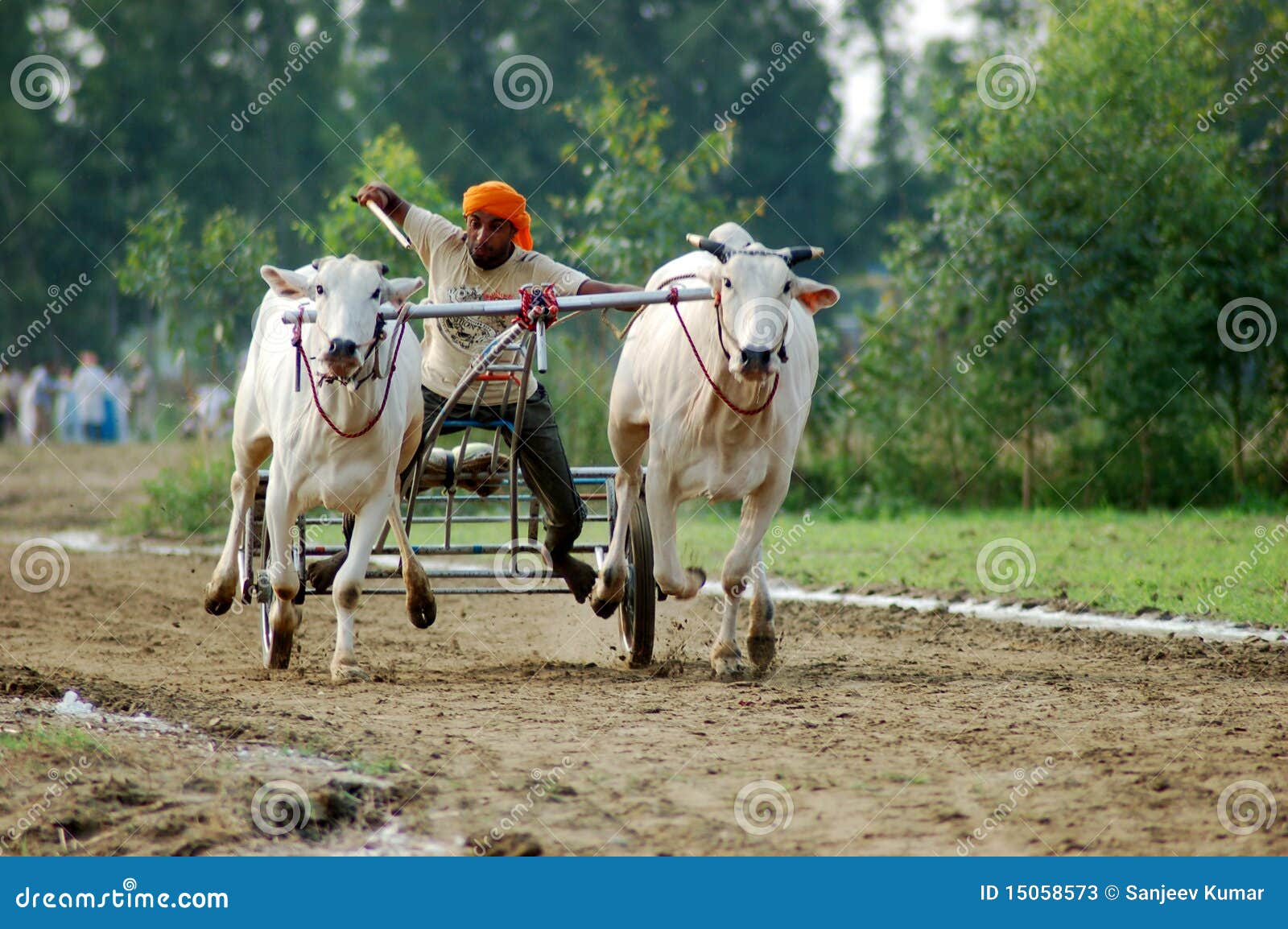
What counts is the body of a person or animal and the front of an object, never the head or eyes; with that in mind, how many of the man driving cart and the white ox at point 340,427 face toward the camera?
2

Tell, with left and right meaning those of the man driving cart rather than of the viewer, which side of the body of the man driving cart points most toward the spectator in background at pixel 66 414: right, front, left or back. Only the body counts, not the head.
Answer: back

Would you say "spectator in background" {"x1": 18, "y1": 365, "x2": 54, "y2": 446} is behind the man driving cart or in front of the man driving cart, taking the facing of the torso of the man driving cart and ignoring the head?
behind

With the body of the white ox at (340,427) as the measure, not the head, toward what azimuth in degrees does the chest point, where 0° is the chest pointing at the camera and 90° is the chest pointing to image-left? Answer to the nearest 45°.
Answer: approximately 0°

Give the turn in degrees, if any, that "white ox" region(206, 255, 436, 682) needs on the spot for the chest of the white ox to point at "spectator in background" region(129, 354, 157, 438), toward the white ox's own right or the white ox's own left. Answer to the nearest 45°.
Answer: approximately 180°

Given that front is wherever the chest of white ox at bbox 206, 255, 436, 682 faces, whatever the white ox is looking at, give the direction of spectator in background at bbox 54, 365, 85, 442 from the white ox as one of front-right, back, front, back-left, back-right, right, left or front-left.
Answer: back

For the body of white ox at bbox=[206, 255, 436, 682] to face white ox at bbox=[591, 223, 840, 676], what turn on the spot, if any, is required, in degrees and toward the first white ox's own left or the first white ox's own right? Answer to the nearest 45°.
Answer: approximately 90° to the first white ox's own left
